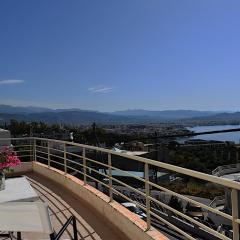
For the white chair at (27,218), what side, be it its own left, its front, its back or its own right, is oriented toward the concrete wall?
front

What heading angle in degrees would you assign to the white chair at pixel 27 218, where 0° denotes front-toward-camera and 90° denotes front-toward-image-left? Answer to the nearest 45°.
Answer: approximately 225°
